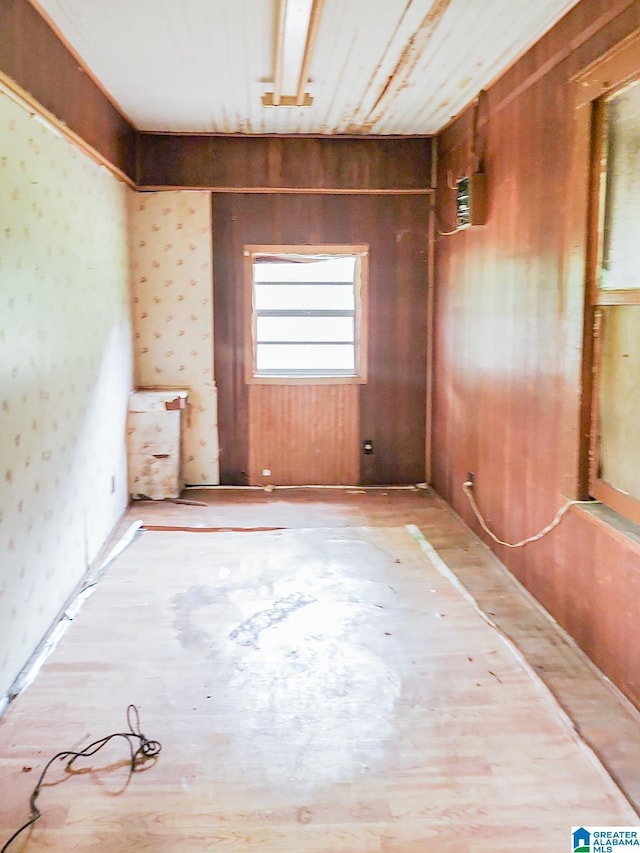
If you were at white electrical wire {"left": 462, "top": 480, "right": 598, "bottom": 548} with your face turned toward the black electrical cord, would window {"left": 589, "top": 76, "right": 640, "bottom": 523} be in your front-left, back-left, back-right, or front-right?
front-left

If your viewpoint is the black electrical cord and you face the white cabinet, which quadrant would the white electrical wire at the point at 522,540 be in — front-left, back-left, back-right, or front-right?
front-right

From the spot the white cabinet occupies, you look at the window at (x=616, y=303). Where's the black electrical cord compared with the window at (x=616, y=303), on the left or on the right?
right

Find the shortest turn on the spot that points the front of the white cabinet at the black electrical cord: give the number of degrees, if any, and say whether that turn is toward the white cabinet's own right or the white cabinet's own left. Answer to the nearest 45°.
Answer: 0° — it already faces it

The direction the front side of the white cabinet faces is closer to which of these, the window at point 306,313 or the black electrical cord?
the black electrical cord

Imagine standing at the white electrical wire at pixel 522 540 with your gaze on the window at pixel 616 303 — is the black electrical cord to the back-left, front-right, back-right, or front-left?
front-right

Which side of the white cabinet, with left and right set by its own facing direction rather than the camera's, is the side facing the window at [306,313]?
left

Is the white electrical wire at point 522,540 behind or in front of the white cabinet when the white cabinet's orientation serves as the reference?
in front

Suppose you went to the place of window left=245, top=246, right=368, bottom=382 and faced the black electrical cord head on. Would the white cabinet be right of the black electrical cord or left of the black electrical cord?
right

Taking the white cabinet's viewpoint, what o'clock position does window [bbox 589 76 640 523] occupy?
The window is roughly at 11 o'clock from the white cabinet.

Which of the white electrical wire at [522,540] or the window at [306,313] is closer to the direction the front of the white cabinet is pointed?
the white electrical wire

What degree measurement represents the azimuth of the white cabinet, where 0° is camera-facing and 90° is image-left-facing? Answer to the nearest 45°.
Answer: approximately 0°
